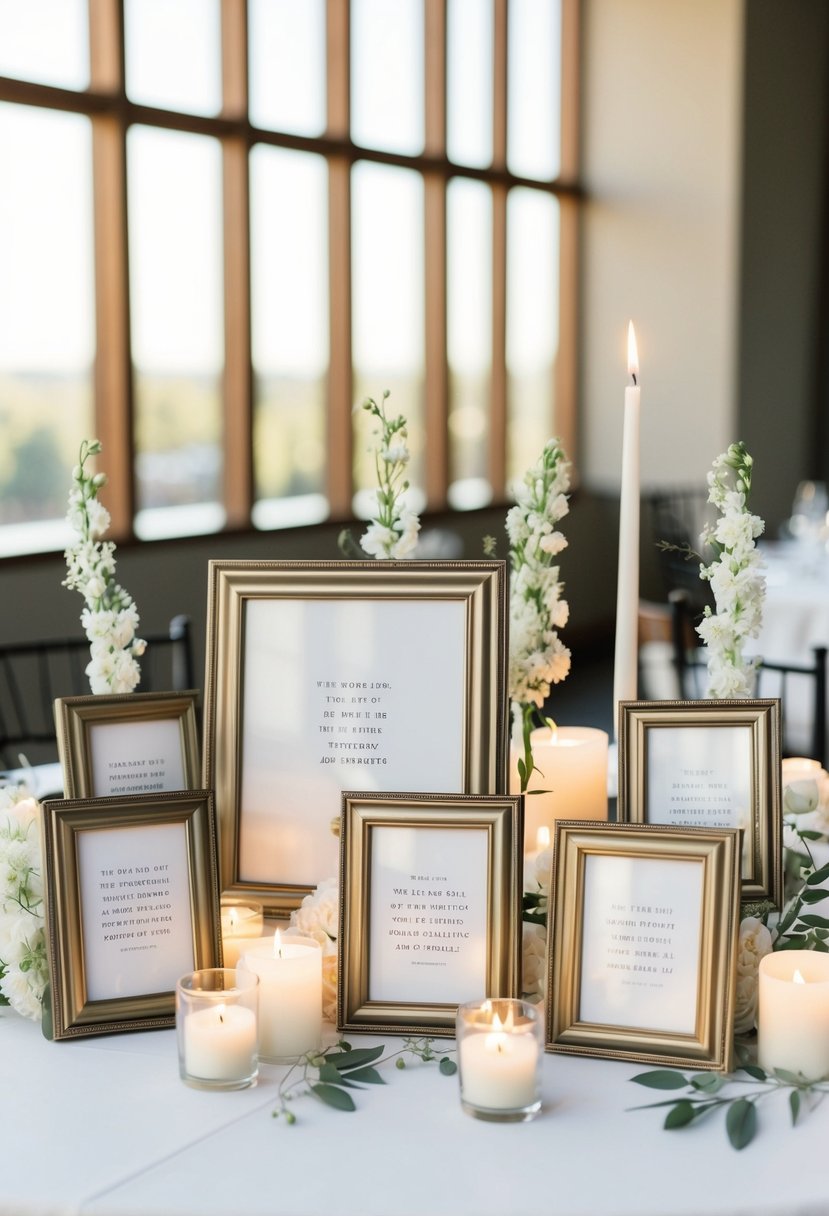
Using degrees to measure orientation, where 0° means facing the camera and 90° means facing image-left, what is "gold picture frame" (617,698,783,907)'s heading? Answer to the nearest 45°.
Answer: approximately 0°

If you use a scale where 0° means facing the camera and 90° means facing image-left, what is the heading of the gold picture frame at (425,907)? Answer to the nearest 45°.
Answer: approximately 0°
